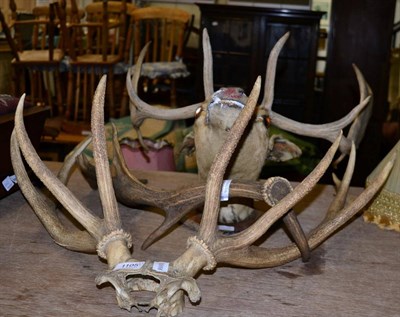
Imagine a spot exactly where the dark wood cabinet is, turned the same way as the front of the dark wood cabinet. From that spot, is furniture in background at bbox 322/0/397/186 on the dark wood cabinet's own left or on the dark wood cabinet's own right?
on the dark wood cabinet's own left

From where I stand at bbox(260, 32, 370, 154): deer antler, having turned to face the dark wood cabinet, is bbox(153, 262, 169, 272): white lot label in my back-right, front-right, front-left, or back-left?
back-left

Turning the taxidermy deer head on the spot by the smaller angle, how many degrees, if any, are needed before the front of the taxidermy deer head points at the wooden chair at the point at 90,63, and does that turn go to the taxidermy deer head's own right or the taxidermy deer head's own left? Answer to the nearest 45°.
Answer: approximately 180°

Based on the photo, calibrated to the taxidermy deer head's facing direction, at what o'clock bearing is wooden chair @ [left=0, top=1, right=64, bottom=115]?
The wooden chair is roughly at 5 o'clock from the taxidermy deer head.

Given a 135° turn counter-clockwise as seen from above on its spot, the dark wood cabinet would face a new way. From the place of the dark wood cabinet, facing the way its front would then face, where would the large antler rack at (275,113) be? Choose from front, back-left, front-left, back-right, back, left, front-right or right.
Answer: back-right

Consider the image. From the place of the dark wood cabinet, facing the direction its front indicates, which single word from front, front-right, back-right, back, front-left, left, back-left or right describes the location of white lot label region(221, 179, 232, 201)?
front

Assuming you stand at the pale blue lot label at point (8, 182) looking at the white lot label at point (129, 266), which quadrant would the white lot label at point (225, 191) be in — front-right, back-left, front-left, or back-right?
front-left

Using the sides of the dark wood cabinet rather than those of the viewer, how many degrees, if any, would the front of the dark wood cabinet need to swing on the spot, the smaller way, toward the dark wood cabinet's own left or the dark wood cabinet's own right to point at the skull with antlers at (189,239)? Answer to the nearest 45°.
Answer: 0° — it already faces it

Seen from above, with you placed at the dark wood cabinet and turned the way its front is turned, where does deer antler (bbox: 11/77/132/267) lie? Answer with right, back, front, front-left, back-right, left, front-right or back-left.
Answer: front

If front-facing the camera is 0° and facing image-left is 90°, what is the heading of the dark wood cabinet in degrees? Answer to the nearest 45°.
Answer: approximately 0°

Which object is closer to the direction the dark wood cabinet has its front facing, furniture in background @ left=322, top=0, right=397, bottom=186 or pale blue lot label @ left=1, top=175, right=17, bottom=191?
the pale blue lot label

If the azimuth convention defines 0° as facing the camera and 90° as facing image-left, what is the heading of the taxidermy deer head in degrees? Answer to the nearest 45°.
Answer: approximately 0°

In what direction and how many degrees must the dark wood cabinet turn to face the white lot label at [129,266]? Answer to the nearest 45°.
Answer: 0° — it already faces it

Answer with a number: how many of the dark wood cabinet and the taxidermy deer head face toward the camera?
2

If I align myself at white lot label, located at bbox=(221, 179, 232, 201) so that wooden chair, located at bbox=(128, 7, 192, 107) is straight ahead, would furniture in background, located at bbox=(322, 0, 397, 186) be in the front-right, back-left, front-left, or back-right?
front-right

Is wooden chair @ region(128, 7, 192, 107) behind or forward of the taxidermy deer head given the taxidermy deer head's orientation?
behind

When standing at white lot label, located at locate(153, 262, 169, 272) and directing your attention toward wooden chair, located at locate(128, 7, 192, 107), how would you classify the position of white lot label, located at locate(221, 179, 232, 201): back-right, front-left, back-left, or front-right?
front-right

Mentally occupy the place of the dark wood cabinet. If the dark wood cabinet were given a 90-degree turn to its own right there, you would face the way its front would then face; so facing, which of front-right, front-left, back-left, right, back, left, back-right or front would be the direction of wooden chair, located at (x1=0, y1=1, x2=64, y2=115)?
front

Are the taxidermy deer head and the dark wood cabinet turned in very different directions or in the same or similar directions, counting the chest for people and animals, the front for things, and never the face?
same or similar directions
